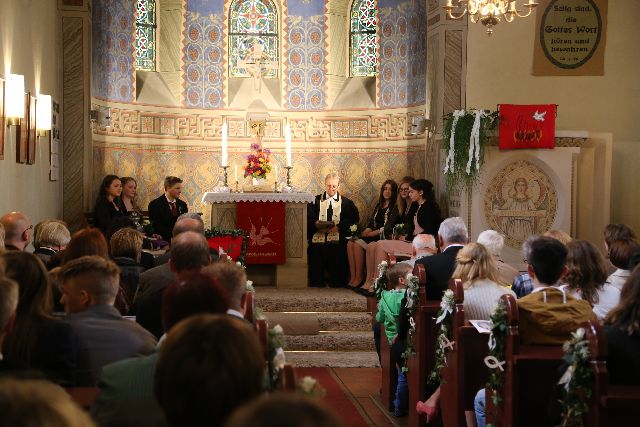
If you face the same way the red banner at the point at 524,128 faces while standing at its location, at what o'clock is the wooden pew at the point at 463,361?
The wooden pew is roughly at 12 o'clock from the red banner.

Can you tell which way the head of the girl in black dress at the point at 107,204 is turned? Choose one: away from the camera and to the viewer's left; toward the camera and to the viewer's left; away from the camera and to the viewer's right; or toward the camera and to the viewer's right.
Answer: toward the camera and to the viewer's right

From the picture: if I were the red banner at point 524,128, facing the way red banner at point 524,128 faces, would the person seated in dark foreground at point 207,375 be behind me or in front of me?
in front

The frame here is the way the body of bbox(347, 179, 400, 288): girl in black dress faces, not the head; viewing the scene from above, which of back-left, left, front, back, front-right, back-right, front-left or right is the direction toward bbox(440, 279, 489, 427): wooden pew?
front-left

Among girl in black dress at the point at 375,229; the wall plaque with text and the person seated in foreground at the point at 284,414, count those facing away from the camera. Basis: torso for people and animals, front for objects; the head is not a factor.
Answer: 1

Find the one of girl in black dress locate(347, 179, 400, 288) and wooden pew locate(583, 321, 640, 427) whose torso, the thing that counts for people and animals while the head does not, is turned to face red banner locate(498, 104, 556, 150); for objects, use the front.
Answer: the wooden pew

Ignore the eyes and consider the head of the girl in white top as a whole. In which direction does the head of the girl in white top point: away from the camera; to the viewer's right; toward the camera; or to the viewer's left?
away from the camera

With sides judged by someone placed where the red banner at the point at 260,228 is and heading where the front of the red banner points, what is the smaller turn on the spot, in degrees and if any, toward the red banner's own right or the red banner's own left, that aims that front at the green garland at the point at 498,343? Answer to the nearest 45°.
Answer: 0° — it already faces it

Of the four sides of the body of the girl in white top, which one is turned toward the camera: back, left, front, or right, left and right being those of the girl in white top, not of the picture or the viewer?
back

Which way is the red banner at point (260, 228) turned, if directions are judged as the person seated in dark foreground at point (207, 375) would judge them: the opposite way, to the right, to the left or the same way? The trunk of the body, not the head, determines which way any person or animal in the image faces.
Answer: the opposite way

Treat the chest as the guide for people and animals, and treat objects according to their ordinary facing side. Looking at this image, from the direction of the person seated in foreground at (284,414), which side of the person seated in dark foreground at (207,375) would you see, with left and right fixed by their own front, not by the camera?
back

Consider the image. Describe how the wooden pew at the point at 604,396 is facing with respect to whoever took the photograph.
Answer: facing away from the viewer
